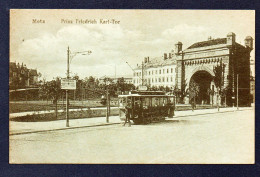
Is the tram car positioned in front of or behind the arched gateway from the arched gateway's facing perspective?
in front

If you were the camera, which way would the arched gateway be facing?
facing the viewer and to the left of the viewer
